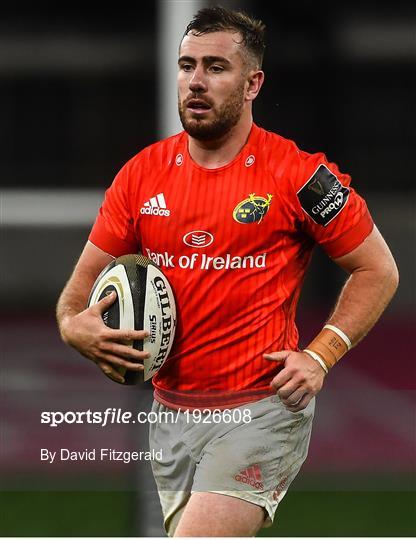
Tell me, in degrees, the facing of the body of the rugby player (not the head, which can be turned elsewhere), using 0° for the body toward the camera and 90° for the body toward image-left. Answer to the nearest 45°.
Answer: approximately 45°
